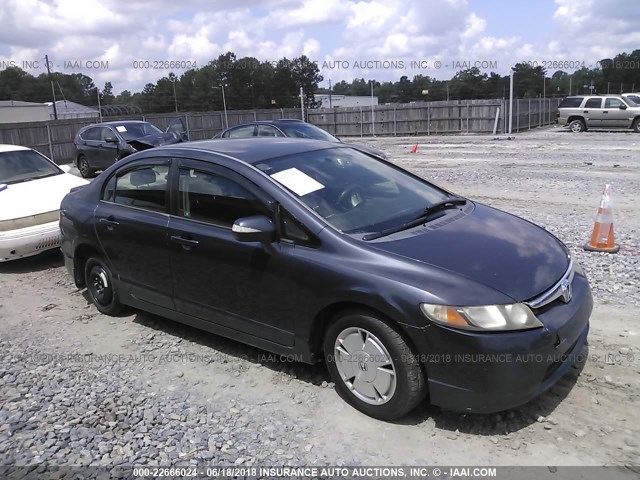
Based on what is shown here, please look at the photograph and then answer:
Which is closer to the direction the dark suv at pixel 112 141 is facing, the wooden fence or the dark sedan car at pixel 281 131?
the dark sedan car

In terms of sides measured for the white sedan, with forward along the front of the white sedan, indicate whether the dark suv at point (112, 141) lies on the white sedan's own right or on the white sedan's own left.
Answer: on the white sedan's own left

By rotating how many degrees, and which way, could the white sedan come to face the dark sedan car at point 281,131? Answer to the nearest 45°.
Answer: approximately 90° to its left

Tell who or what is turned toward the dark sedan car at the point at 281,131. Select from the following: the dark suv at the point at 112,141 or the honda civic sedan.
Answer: the dark suv at the point at 112,141

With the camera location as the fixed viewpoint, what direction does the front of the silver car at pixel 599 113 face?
facing to the right of the viewer

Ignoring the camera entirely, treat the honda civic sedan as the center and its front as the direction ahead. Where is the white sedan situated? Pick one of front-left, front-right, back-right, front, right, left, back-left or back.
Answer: back

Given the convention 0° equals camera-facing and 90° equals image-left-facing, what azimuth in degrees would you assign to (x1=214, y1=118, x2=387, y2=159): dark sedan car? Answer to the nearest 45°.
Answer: approximately 315°
